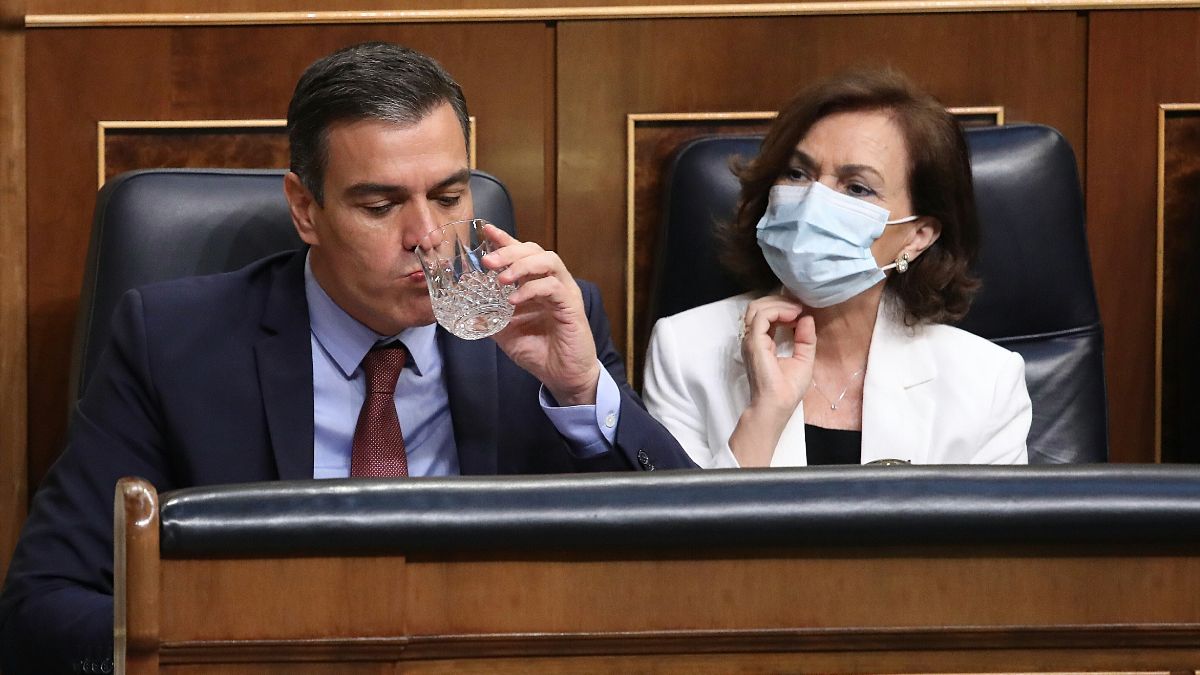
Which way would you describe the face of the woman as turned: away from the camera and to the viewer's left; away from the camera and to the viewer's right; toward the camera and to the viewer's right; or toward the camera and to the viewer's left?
toward the camera and to the viewer's left

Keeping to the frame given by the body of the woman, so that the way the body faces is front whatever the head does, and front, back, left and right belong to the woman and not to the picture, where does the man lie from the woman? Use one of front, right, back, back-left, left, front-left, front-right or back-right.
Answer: front-right

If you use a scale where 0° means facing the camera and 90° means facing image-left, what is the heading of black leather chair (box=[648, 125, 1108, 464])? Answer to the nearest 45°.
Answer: approximately 0°

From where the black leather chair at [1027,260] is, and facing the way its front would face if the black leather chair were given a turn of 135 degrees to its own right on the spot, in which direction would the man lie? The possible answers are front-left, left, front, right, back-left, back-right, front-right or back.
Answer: left

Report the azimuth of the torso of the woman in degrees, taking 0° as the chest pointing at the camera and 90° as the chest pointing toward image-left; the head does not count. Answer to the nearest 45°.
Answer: approximately 0°
